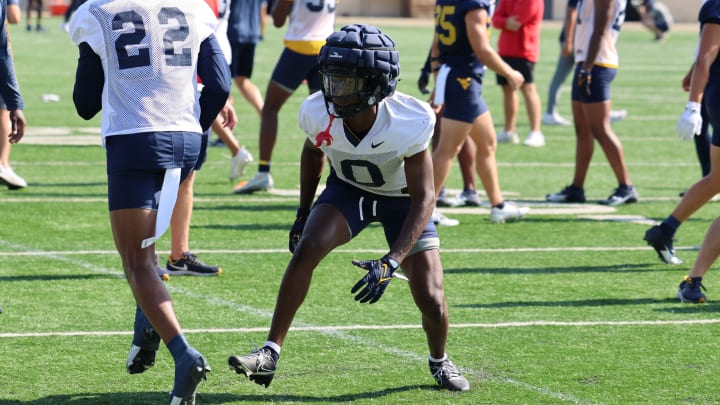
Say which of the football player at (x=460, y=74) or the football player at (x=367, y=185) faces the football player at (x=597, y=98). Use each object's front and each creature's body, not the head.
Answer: the football player at (x=460, y=74)

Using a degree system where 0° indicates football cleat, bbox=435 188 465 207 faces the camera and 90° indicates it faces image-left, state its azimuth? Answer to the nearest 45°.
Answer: approximately 270°

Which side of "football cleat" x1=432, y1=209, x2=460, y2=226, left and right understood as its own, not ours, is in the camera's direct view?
right

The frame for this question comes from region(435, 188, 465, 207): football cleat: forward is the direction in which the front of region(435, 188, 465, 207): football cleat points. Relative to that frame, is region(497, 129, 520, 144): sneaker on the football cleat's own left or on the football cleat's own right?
on the football cleat's own left

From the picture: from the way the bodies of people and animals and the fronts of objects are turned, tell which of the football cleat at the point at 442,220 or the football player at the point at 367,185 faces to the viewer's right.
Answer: the football cleat

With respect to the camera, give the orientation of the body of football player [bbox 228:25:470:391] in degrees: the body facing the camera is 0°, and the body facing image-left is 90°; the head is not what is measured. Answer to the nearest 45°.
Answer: approximately 45°

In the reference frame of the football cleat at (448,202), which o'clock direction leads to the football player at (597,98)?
The football player is roughly at 11 o'clock from the football cleat.

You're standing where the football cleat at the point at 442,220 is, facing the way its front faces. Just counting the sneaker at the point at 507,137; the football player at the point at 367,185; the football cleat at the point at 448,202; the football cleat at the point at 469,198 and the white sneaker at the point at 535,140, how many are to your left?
4

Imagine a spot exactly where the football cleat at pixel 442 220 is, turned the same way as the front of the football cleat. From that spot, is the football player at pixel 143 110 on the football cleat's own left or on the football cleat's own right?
on the football cleat's own right
